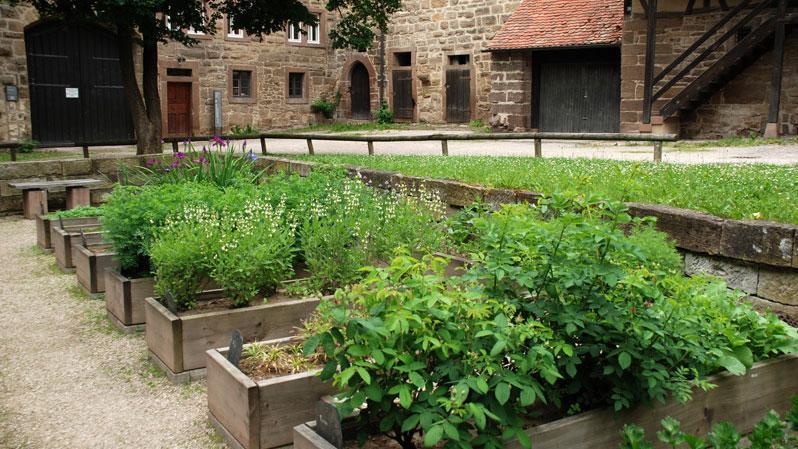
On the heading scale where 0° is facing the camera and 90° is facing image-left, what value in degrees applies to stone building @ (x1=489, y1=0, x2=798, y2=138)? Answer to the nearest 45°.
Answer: approximately 0°

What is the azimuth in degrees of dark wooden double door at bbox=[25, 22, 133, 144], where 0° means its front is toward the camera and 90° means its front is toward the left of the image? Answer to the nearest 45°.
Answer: approximately 0°

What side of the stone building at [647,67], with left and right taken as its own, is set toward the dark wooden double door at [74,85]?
right

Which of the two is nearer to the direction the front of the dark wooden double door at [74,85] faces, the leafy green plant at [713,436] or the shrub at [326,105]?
the leafy green plant

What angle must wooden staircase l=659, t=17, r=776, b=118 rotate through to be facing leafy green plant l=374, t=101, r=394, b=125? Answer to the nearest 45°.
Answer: approximately 45° to its right

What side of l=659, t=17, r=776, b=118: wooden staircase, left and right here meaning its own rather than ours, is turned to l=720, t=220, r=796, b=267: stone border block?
left

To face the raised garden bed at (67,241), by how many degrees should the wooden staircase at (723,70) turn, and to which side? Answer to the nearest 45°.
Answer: approximately 45° to its left

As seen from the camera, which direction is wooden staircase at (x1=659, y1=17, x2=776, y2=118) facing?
to the viewer's left

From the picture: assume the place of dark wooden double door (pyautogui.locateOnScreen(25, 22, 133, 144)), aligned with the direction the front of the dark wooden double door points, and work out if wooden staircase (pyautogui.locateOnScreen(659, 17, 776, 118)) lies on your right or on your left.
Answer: on your left

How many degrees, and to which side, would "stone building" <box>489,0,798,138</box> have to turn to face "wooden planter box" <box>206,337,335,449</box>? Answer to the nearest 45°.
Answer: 0° — it already faces it

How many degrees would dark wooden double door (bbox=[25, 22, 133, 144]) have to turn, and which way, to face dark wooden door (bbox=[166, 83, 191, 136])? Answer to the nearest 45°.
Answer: approximately 135° to its left

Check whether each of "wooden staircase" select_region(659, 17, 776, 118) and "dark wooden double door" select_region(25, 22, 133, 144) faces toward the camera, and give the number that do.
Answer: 1

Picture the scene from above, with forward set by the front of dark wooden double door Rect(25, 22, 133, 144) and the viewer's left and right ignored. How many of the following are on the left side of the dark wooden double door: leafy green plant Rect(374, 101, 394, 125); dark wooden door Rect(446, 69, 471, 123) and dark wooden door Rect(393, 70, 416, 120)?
3
